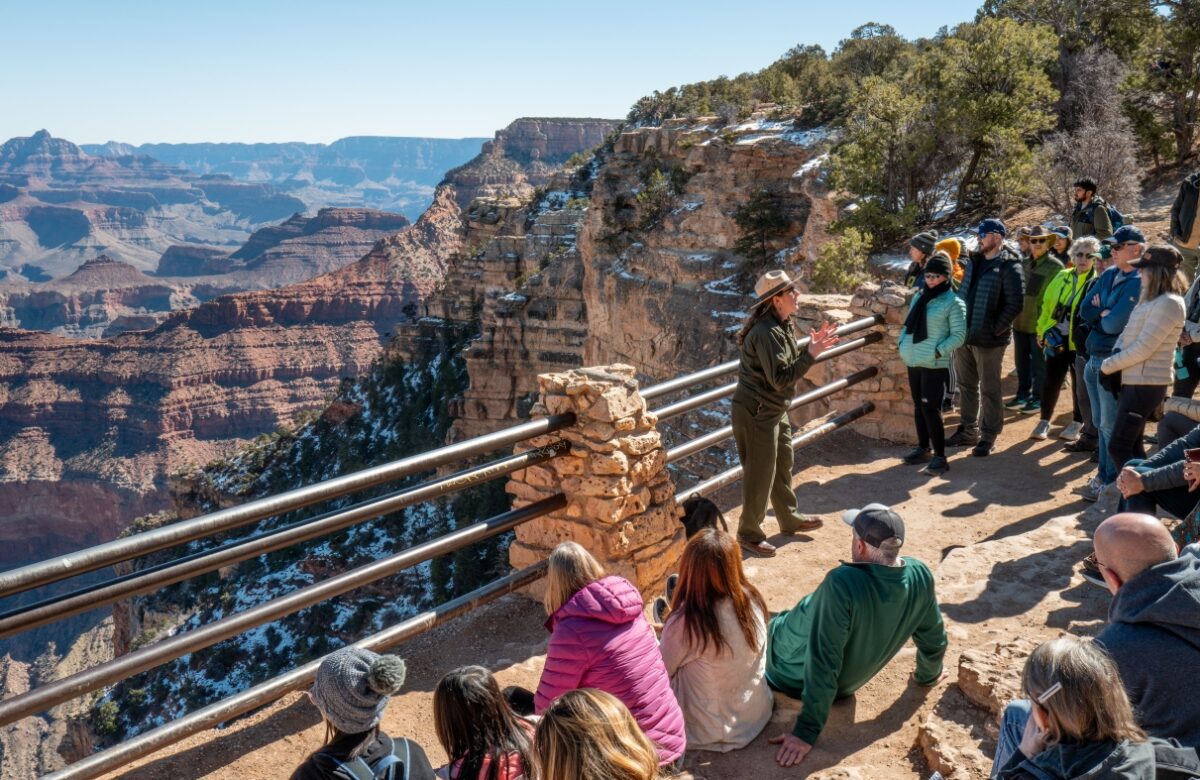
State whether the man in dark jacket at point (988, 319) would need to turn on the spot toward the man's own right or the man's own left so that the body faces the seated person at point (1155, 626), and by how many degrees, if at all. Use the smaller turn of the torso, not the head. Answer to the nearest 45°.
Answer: approximately 45° to the man's own left

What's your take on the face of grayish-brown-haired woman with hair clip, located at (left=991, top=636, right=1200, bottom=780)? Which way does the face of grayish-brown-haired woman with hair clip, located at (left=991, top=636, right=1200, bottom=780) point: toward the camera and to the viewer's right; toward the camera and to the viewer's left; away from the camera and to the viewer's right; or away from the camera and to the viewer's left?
away from the camera and to the viewer's left

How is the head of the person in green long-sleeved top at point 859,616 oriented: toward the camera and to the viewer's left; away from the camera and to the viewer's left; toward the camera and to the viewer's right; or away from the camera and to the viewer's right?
away from the camera and to the viewer's left

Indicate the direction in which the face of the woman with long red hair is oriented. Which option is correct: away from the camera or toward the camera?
away from the camera

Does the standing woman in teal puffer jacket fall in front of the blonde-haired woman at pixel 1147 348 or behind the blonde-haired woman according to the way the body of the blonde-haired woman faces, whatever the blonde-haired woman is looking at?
in front

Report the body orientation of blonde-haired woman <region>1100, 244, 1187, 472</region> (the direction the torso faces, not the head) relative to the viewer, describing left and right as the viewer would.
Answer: facing to the left of the viewer

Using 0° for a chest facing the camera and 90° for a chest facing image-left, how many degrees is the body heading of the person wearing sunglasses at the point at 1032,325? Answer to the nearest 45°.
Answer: approximately 45°

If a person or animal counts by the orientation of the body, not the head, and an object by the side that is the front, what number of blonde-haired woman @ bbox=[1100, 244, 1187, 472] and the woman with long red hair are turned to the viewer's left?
1

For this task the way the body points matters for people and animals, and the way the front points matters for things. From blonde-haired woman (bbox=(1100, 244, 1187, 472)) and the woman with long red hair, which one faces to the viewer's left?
the blonde-haired woman

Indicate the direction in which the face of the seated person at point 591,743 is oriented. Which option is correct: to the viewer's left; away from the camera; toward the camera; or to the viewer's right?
away from the camera

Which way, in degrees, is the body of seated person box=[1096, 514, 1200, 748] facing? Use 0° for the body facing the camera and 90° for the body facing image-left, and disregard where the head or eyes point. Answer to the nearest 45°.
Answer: approximately 135°

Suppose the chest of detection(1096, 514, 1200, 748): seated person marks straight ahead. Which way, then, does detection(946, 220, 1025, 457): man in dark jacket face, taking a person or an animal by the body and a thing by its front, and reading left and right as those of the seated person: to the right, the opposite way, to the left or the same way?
to the left
